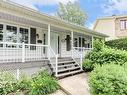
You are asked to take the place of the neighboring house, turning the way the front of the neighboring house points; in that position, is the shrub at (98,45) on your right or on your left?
on your right

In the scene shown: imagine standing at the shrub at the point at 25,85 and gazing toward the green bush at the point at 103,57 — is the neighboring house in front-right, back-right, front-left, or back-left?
front-left

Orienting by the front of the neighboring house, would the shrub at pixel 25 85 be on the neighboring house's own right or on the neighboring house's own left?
on the neighboring house's own right

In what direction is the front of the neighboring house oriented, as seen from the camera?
facing the viewer and to the right of the viewer

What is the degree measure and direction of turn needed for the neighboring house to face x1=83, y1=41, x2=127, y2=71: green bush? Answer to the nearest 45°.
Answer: approximately 45° to its right

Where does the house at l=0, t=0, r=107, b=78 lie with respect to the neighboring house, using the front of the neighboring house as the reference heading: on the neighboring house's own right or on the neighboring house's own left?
on the neighboring house's own right

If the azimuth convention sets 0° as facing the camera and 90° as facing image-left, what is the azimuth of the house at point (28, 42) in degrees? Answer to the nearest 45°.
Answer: approximately 315°

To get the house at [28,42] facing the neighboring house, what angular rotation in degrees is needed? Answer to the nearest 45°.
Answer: approximately 90° to its left

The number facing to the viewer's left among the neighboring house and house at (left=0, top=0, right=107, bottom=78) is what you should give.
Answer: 0

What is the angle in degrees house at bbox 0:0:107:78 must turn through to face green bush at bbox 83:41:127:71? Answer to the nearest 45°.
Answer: approximately 45° to its left

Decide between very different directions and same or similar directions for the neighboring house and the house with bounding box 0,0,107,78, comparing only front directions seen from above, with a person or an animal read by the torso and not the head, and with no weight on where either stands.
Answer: same or similar directions

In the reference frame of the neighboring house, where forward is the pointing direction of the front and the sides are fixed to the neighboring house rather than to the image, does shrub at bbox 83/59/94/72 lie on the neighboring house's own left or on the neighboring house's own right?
on the neighboring house's own right
